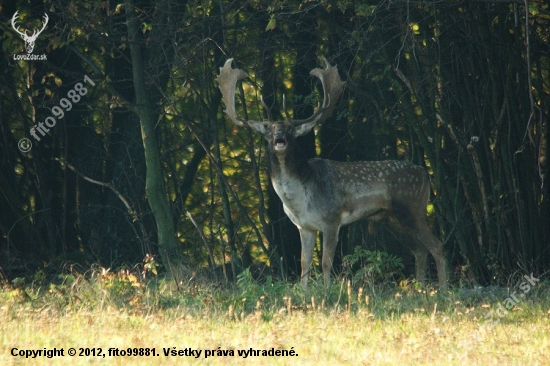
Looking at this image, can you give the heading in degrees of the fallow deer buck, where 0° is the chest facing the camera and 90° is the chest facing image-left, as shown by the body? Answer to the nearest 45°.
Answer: approximately 45°
